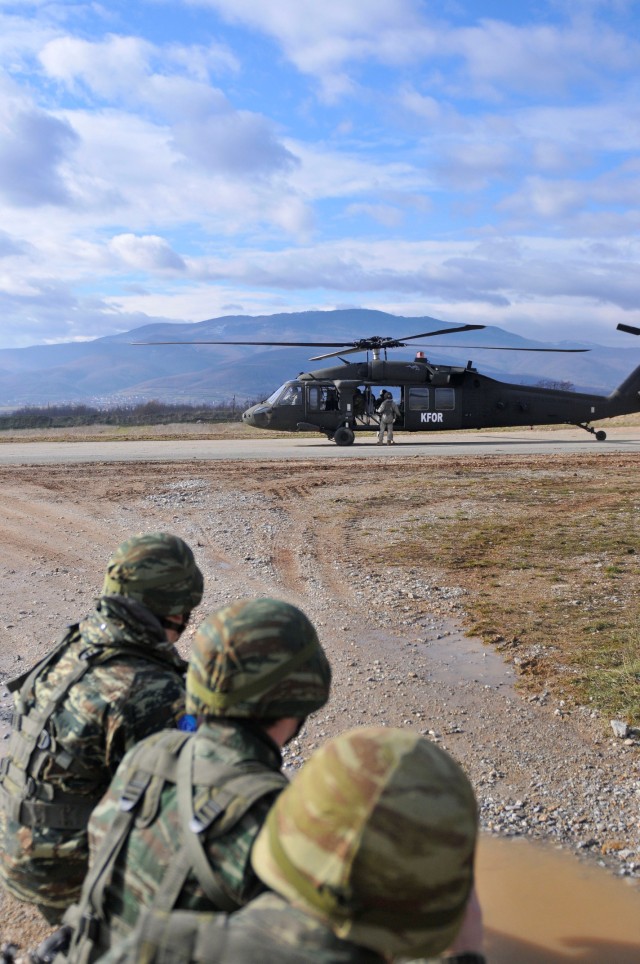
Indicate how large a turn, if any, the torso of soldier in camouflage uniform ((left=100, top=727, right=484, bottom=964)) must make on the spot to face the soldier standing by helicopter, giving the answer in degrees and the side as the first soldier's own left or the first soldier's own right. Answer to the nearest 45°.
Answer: approximately 45° to the first soldier's own left

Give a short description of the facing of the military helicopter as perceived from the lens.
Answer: facing to the left of the viewer

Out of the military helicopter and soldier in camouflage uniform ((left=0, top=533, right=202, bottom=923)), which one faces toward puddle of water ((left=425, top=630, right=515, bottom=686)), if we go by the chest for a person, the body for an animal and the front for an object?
the soldier in camouflage uniform

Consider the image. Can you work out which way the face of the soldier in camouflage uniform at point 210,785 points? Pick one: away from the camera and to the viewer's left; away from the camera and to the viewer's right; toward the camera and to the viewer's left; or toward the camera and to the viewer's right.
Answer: away from the camera and to the viewer's right

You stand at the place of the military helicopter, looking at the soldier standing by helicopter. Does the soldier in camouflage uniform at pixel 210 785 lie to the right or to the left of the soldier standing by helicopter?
left

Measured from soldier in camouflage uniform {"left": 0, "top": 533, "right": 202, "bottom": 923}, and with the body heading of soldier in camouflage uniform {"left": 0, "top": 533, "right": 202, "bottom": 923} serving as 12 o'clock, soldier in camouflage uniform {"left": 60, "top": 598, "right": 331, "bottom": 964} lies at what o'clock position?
soldier in camouflage uniform {"left": 60, "top": 598, "right": 331, "bottom": 964} is roughly at 4 o'clock from soldier in camouflage uniform {"left": 0, "top": 533, "right": 202, "bottom": 923}.

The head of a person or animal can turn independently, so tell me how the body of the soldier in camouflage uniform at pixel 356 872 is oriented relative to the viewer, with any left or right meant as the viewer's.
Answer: facing away from the viewer and to the right of the viewer

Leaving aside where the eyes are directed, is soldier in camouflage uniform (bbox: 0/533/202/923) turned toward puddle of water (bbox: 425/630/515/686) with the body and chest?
yes

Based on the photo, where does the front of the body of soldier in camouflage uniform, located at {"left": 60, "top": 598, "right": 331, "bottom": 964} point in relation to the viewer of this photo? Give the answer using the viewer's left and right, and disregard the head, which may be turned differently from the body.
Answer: facing away from the viewer and to the right of the viewer

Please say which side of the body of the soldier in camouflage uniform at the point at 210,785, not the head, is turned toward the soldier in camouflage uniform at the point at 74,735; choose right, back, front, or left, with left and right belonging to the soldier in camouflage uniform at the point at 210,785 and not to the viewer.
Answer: left
